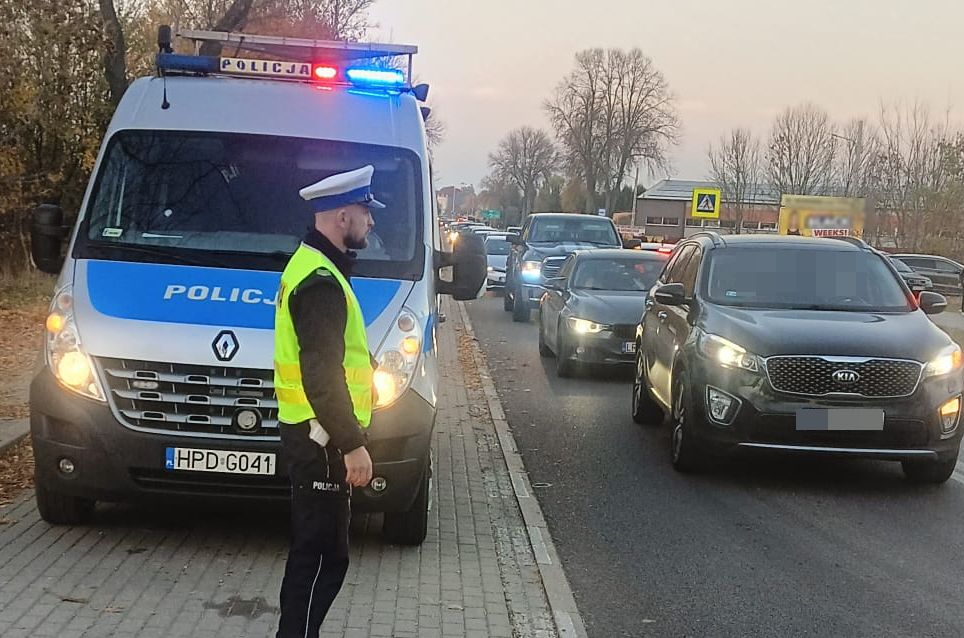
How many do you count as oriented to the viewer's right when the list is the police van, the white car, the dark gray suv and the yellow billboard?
0

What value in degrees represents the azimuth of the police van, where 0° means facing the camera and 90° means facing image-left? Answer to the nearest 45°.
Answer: approximately 0°

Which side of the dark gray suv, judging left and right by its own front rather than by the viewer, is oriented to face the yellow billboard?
back

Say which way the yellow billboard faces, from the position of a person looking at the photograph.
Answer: facing the viewer

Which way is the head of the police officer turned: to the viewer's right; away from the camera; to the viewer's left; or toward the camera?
to the viewer's right

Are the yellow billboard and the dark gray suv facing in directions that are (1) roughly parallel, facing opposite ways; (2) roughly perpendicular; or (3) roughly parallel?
roughly parallel

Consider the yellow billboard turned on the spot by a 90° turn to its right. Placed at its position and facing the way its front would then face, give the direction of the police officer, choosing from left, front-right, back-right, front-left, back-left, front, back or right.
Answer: left

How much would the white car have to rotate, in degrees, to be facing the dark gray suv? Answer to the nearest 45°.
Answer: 0° — it already faces it

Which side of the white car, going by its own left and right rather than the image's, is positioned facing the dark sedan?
front

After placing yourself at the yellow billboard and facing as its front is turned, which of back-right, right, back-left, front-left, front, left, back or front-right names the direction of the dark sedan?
front

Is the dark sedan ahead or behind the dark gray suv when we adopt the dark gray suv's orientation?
behind

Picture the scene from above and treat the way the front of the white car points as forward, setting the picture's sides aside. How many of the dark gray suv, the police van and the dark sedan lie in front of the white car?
3

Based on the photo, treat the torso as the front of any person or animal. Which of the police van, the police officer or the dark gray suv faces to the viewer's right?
the police officer

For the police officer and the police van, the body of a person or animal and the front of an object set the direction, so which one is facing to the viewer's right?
the police officer

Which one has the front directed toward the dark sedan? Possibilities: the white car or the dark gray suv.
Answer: the white car

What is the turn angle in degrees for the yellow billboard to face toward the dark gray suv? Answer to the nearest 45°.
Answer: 0° — it already faces it

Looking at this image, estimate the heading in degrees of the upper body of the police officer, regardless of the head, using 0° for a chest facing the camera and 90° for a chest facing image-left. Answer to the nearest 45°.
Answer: approximately 270°

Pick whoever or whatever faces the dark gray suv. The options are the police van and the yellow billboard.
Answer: the yellow billboard

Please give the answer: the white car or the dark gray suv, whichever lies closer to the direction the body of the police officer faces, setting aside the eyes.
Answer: the dark gray suv

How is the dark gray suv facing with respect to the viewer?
toward the camera

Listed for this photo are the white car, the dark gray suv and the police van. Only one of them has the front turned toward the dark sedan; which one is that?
the white car
